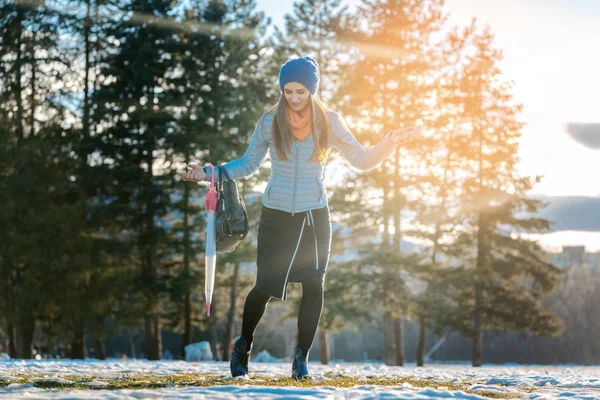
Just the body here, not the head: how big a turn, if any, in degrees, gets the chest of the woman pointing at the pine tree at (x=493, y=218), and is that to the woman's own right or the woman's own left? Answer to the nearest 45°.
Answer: approximately 180°

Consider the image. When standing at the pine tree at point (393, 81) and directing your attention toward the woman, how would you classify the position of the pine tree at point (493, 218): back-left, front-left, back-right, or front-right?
back-left

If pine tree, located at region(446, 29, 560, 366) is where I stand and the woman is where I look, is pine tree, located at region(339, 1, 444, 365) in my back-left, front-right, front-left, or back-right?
front-right

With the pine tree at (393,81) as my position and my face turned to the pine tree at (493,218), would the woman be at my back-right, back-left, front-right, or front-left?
back-right

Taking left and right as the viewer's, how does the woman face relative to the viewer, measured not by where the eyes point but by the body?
facing the viewer

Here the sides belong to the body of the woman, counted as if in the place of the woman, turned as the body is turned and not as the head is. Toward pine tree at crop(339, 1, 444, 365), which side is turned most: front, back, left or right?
back
